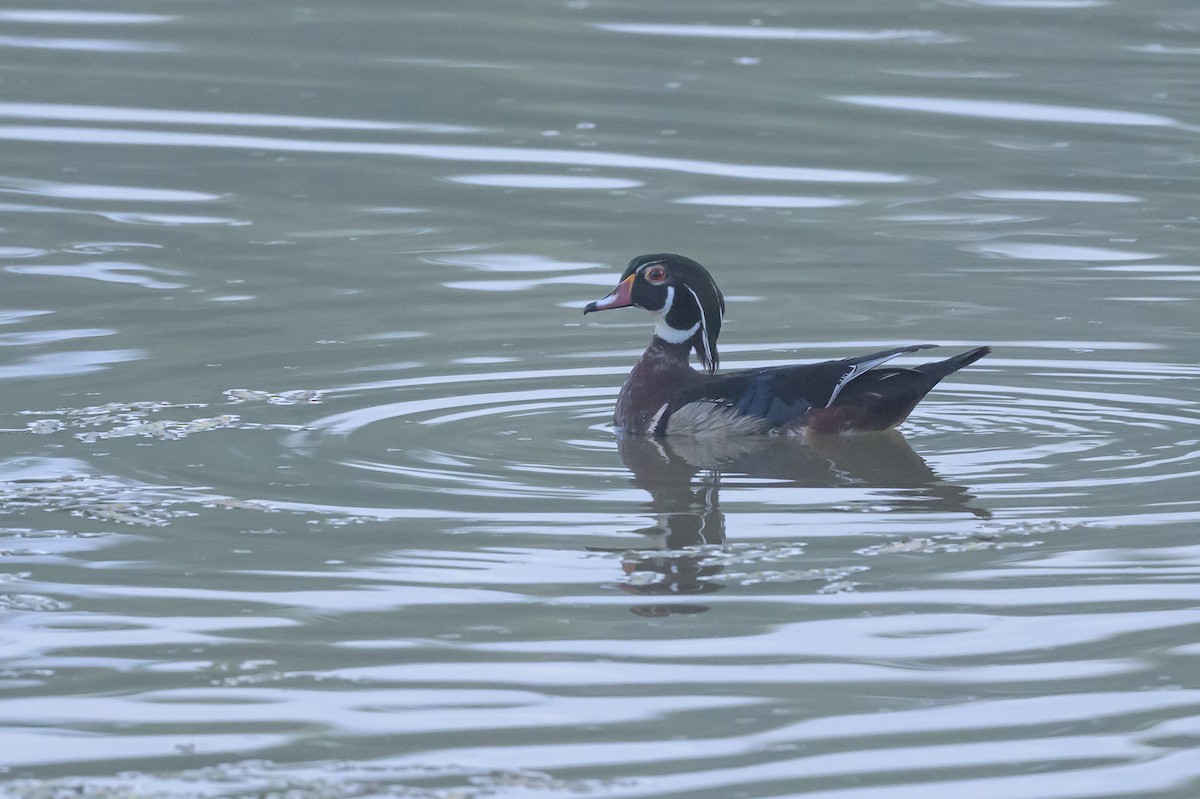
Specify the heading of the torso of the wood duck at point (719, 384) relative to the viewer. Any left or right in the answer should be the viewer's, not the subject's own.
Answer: facing to the left of the viewer
